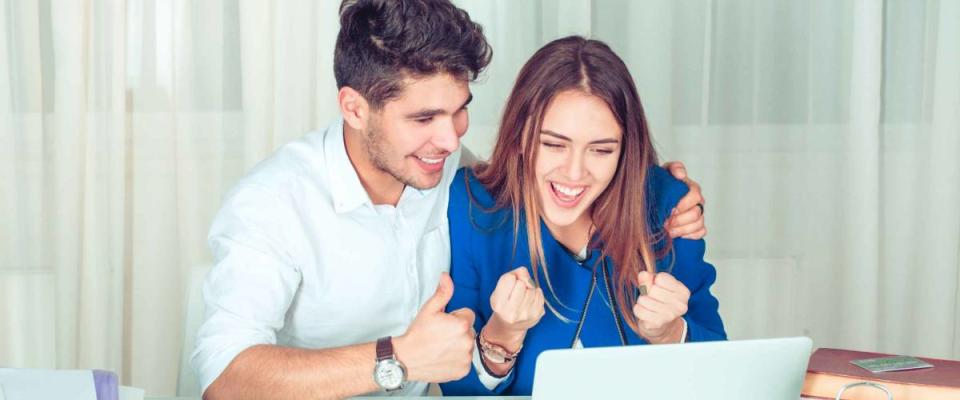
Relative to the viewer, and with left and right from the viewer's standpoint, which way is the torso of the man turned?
facing the viewer and to the right of the viewer

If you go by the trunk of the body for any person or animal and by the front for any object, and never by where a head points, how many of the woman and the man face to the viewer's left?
0

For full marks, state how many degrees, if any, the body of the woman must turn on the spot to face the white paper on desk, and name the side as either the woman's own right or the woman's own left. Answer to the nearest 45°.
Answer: approximately 45° to the woman's own right

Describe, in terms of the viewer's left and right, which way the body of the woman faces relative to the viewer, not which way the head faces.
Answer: facing the viewer

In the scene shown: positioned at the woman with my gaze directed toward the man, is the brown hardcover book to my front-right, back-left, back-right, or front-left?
back-left

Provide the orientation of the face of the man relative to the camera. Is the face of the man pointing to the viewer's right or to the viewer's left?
to the viewer's right

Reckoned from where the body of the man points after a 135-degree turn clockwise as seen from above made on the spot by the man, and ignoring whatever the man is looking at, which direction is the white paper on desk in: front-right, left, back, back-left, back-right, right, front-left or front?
front-left

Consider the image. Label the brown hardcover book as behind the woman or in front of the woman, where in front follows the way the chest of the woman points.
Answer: in front
